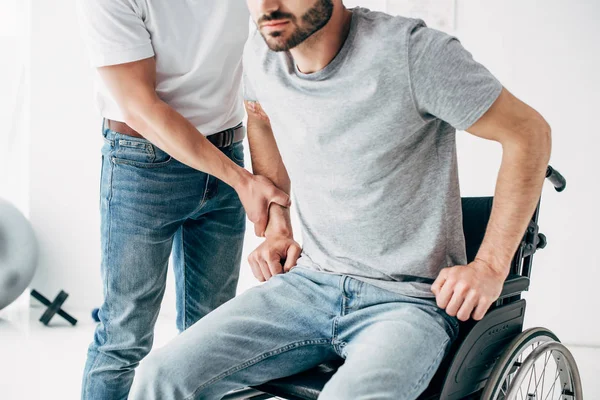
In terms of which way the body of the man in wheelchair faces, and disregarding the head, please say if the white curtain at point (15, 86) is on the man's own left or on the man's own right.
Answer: on the man's own right

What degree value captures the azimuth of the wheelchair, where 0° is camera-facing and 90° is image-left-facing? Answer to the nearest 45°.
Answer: approximately 45°

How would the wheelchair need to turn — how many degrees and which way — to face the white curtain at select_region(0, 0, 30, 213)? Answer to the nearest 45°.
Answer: approximately 90° to its right

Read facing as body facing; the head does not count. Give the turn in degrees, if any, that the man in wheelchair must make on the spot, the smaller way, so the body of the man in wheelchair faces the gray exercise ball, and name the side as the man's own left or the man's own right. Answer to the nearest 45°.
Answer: approximately 90° to the man's own right

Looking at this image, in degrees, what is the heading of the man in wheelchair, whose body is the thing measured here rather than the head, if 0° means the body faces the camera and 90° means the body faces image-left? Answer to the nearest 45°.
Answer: approximately 45°

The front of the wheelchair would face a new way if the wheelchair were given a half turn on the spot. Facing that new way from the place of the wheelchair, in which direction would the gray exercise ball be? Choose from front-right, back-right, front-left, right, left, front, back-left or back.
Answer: left
